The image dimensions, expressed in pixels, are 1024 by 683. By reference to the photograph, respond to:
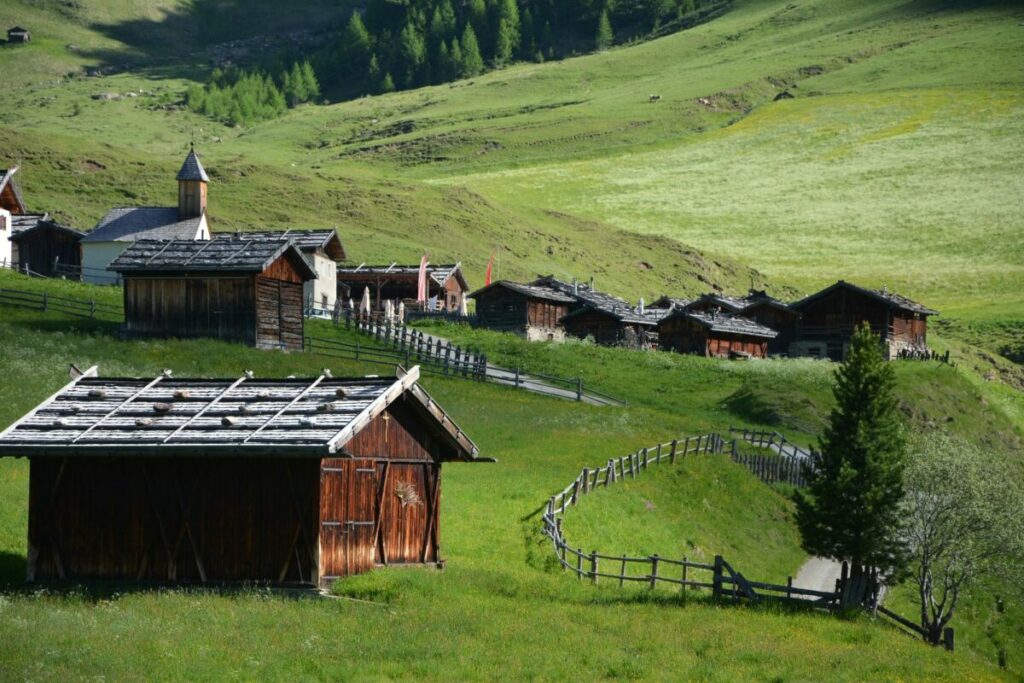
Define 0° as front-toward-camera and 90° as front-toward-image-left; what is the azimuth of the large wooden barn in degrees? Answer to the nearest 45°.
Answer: approximately 315°

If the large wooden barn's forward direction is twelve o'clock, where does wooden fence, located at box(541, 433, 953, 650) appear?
The wooden fence is roughly at 10 o'clock from the large wooden barn.

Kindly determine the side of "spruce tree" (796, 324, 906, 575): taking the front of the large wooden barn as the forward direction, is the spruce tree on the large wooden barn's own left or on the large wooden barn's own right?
on the large wooden barn's own left
